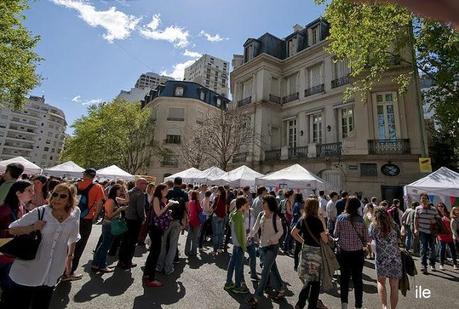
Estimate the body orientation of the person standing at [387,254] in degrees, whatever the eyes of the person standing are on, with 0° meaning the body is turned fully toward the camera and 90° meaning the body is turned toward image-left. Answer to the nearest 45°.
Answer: approximately 180°

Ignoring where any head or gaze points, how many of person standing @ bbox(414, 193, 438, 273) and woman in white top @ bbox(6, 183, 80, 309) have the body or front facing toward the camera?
2

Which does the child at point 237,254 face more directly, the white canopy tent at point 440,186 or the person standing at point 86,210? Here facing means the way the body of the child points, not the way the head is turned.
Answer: the white canopy tent

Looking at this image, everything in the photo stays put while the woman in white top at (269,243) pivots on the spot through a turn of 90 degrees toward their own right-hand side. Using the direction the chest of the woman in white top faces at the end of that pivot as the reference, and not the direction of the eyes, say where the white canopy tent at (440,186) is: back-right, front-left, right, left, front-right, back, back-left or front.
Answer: right

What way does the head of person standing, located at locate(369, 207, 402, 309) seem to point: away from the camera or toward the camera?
away from the camera

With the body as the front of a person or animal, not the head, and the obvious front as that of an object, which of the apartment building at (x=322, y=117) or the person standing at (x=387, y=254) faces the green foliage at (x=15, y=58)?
the apartment building

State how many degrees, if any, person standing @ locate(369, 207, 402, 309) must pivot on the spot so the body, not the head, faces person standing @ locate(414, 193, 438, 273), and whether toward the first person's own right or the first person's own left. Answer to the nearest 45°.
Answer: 0° — they already face them

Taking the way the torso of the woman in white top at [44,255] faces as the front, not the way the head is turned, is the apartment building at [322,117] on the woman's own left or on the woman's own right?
on the woman's own left

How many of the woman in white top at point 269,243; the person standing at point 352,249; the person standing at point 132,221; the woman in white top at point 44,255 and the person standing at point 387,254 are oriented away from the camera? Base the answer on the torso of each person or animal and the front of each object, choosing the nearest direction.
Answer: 2

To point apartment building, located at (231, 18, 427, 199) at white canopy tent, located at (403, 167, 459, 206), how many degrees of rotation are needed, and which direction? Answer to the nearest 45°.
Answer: approximately 90° to its left
